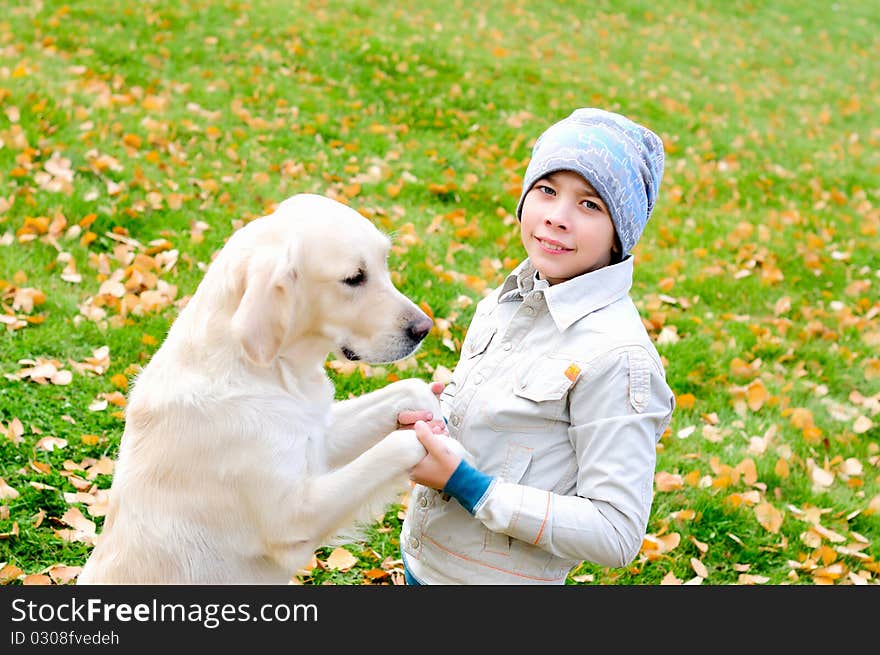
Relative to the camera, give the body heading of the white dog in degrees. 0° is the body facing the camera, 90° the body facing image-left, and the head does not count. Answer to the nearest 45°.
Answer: approximately 270°

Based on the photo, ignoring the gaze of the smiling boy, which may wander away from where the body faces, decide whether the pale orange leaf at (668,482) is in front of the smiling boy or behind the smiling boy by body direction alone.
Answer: behind

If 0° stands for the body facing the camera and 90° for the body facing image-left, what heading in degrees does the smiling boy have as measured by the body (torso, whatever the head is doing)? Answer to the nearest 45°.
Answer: approximately 45°

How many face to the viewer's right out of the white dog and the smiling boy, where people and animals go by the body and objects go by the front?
1

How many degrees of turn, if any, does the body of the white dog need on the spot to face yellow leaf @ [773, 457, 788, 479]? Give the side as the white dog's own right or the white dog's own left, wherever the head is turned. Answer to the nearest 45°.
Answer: approximately 45° to the white dog's own left

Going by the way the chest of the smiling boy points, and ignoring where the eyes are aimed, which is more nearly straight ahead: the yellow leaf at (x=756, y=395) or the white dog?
the white dog

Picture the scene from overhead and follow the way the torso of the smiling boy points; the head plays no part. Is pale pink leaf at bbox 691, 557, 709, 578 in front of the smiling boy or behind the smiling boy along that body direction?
behind

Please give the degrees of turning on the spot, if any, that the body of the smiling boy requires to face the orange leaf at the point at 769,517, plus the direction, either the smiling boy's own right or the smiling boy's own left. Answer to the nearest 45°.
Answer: approximately 180°
